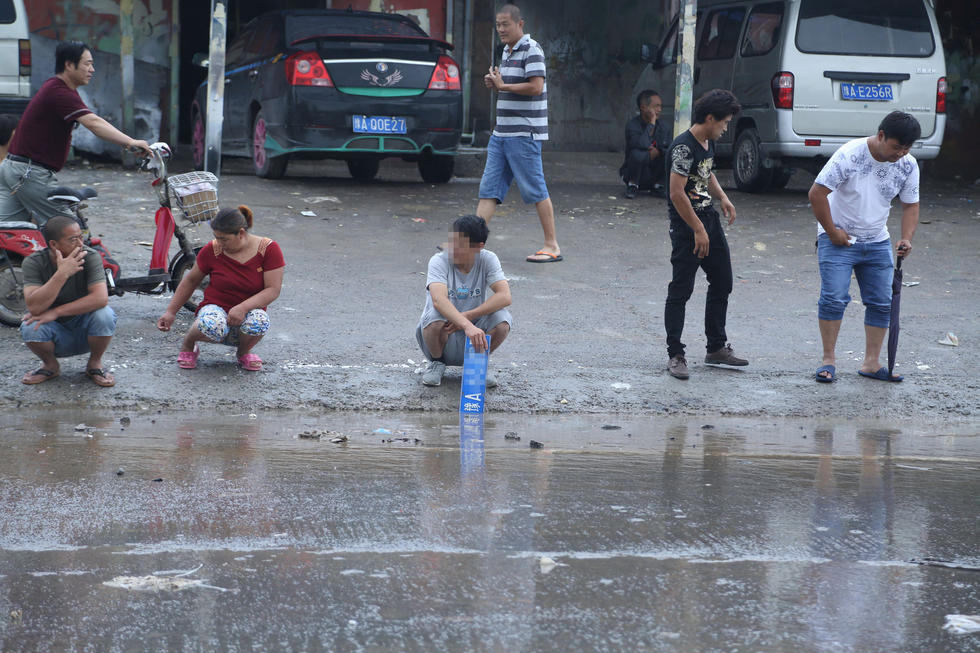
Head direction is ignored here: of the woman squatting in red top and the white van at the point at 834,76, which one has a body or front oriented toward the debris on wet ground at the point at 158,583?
the woman squatting in red top

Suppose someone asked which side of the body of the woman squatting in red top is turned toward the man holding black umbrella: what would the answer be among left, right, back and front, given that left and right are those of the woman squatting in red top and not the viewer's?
left

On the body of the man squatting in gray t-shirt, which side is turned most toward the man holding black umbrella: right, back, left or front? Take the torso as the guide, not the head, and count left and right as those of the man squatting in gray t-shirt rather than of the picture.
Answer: left

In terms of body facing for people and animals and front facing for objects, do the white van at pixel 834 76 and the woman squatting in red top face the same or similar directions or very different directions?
very different directions

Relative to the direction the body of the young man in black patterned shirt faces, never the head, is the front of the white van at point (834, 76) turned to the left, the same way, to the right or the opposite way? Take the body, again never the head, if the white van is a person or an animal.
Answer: the opposite way

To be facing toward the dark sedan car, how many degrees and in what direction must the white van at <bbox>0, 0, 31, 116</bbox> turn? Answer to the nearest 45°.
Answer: approximately 135° to its right

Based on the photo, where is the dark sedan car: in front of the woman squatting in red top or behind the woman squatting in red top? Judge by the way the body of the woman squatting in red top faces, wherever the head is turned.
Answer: behind

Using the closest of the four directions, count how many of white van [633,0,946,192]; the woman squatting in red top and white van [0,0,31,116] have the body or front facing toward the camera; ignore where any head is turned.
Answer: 1

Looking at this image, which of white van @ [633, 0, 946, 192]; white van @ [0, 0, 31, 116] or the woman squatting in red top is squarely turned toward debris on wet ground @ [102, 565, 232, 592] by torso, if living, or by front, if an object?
the woman squatting in red top

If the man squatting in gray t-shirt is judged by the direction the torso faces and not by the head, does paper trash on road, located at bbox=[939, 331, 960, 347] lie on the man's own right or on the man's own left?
on the man's own left

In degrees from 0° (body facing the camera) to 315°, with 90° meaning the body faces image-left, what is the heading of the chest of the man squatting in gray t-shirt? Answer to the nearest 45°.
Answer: approximately 0°

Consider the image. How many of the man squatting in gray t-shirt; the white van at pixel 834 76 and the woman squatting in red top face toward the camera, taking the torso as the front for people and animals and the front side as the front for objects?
2

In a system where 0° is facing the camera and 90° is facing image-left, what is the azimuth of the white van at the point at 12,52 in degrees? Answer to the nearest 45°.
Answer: approximately 180°

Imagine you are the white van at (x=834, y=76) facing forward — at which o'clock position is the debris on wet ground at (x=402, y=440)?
The debris on wet ground is roughly at 8 o'clock from the white van.
